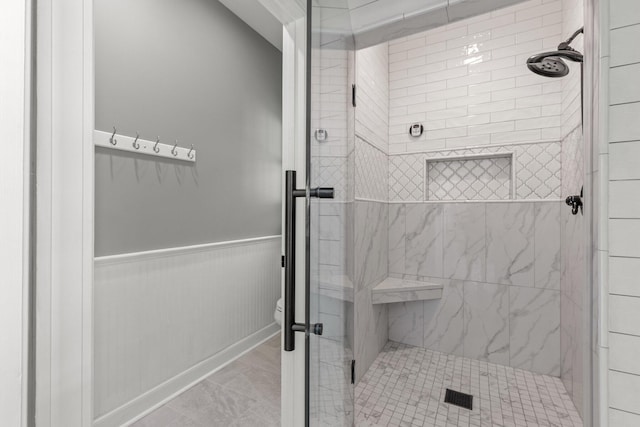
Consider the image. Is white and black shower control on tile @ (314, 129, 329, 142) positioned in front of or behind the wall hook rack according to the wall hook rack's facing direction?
in front

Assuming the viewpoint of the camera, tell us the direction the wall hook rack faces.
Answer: facing the viewer and to the right of the viewer
